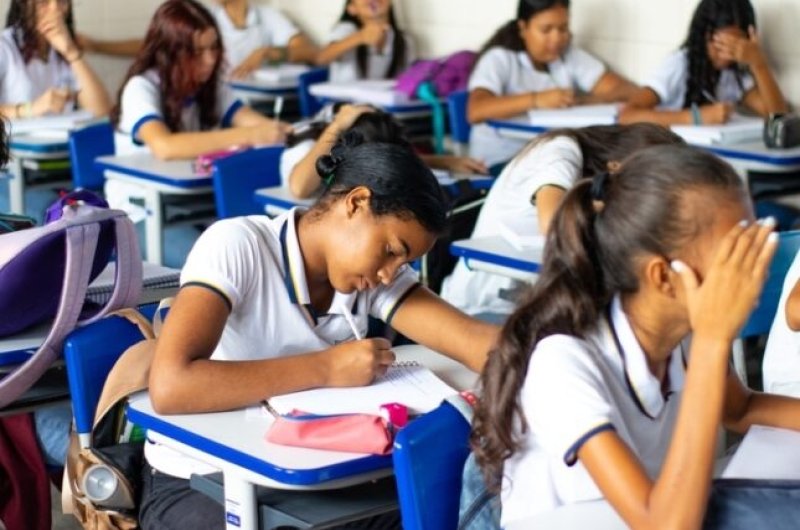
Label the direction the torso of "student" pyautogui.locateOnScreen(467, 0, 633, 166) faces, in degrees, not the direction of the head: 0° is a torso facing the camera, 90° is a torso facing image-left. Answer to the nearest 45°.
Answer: approximately 315°

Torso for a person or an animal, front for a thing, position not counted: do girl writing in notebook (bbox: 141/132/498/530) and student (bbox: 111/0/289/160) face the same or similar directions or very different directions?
same or similar directions

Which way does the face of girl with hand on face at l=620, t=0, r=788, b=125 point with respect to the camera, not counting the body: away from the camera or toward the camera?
toward the camera

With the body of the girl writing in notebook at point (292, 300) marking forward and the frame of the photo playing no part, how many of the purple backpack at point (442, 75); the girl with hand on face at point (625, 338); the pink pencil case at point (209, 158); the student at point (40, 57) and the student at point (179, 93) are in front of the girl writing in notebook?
1

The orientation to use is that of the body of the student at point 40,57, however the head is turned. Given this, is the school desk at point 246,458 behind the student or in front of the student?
in front

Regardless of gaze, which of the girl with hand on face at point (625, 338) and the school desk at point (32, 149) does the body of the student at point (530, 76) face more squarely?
the girl with hand on face

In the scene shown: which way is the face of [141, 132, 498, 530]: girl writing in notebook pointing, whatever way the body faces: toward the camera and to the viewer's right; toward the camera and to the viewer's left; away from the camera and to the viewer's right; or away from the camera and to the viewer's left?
toward the camera and to the viewer's right

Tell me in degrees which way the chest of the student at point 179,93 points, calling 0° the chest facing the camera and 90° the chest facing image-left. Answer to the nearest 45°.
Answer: approximately 315°

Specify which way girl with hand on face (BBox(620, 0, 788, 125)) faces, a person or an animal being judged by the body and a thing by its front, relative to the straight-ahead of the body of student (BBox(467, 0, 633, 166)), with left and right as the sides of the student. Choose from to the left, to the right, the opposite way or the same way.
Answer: the same way

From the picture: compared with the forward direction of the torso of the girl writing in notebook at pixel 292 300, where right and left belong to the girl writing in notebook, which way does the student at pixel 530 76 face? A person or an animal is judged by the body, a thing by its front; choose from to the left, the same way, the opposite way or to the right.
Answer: the same way

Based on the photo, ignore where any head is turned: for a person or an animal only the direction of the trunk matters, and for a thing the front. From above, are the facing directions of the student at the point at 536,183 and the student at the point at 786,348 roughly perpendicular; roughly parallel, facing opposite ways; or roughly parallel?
roughly parallel

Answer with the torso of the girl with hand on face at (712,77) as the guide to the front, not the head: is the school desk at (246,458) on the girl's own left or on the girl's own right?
on the girl's own right

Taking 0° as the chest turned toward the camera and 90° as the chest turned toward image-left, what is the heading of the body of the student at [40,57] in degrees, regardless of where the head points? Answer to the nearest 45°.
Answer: approximately 315°

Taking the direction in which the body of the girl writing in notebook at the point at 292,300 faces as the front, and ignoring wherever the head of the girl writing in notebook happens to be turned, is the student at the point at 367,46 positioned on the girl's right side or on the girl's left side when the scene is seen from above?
on the girl's left side
